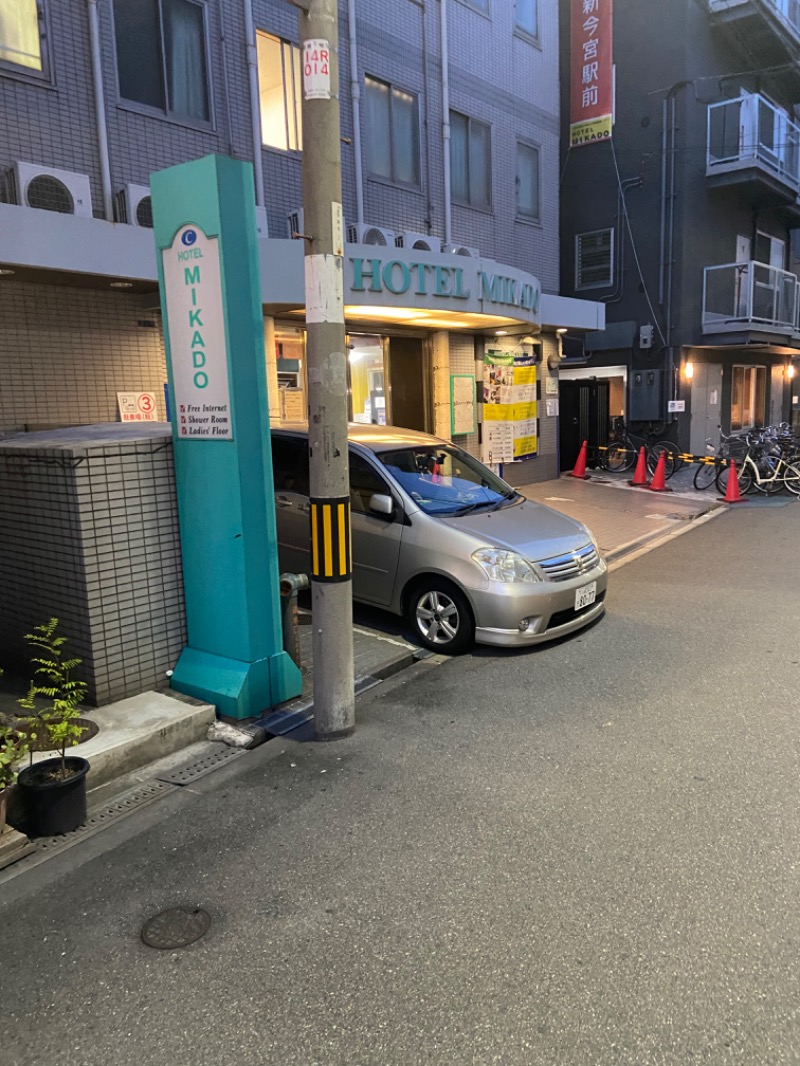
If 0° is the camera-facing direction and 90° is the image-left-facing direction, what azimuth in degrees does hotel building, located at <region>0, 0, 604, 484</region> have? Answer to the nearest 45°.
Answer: approximately 315°

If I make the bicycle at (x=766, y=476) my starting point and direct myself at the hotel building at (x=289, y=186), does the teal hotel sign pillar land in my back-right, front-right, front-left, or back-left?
front-left

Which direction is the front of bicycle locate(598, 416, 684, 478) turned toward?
to the viewer's left

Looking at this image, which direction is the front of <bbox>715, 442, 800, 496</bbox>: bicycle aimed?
to the viewer's left

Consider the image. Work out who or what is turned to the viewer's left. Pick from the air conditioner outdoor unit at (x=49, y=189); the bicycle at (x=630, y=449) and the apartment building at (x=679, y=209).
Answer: the bicycle

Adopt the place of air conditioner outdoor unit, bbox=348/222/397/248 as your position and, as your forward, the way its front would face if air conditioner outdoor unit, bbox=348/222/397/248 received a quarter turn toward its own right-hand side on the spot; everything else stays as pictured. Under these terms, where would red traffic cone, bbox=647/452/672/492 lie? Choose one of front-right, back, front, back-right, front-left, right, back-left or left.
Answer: back

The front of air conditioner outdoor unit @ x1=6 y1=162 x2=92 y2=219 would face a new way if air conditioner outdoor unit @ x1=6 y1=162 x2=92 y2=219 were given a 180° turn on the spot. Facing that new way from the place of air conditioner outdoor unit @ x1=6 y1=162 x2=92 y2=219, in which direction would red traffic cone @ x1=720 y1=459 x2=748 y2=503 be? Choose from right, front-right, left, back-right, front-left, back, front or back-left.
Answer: back-right

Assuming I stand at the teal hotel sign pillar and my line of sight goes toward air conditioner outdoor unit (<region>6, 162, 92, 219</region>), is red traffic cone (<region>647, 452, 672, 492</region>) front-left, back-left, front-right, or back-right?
front-right

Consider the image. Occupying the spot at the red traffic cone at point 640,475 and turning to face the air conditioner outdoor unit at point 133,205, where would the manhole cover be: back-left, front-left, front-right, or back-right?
front-left

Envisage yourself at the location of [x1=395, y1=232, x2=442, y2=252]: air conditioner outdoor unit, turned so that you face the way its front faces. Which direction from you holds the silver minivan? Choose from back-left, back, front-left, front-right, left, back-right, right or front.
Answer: front-right

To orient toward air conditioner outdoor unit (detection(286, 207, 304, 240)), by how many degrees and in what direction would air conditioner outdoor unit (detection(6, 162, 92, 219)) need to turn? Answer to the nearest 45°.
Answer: approximately 90° to its left

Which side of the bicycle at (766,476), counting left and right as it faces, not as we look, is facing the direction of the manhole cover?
left

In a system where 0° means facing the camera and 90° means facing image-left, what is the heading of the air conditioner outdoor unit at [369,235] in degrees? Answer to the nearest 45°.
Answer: approximately 315°

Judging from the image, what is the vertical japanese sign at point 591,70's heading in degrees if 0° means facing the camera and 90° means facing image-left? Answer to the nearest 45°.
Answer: approximately 45°
